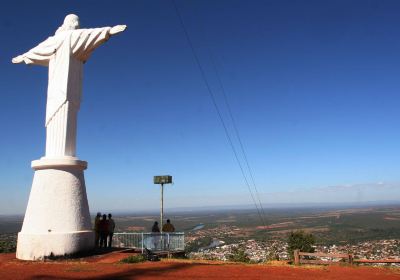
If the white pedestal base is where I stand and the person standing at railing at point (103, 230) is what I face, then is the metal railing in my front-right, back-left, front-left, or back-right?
front-right

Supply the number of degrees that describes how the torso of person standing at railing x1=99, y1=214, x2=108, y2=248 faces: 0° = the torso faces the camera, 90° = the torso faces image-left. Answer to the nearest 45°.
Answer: approximately 180°

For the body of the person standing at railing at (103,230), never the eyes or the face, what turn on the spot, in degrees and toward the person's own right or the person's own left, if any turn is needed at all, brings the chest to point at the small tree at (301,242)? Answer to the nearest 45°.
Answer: approximately 45° to the person's own right

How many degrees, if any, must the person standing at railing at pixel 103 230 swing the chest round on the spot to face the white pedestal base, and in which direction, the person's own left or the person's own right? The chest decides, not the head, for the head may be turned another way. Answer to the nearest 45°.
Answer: approximately 135° to the person's own left

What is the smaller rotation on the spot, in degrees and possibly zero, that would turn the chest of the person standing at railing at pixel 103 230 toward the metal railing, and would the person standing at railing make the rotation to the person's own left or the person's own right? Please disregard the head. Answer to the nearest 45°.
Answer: approximately 90° to the person's own right

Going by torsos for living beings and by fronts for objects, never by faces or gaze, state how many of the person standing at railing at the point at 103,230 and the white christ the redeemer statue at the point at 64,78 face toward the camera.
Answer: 0

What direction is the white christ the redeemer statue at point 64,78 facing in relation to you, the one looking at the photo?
facing away from the viewer and to the right of the viewer
